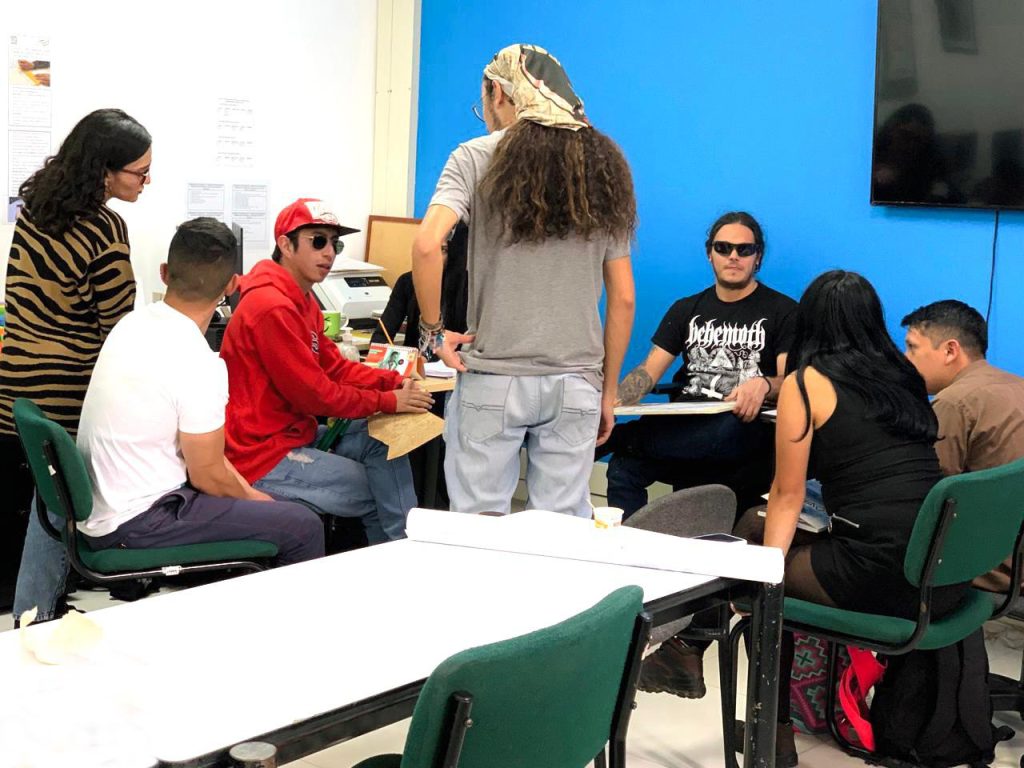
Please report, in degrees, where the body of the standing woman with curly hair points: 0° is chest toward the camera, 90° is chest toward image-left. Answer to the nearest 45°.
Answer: approximately 225°

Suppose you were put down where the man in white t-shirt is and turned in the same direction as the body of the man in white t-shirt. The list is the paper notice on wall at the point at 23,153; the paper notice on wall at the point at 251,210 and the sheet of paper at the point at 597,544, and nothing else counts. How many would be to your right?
1

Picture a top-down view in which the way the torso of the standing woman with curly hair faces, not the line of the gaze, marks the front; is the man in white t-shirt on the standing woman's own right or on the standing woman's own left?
on the standing woman's own right

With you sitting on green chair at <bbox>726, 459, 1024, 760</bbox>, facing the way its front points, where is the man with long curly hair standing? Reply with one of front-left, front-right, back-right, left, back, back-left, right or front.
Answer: front-left

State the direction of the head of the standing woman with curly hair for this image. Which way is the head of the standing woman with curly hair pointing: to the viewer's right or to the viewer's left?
to the viewer's right

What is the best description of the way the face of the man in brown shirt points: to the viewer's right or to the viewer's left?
to the viewer's left

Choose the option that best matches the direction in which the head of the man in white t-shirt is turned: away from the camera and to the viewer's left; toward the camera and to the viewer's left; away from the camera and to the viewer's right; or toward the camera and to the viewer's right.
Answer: away from the camera and to the viewer's right

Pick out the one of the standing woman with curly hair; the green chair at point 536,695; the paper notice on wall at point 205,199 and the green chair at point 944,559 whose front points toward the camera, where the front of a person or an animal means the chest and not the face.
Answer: the paper notice on wall

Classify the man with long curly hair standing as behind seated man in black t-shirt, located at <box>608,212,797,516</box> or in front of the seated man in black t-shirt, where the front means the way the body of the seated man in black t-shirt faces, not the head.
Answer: in front

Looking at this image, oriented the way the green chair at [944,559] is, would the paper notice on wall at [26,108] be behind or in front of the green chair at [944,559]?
in front

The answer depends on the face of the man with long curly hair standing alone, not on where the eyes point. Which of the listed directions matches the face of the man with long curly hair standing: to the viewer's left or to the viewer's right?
to the viewer's left

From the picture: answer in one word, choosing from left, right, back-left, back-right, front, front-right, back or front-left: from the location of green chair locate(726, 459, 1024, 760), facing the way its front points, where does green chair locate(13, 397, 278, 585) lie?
front-left

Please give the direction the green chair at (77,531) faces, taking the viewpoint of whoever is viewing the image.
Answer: facing to the right of the viewer

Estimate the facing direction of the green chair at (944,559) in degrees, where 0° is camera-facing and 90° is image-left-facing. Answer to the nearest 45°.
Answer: approximately 135°

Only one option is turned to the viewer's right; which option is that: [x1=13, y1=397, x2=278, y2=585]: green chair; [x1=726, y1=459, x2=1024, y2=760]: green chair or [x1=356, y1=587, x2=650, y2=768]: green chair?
[x1=13, y1=397, x2=278, y2=585]: green chair
